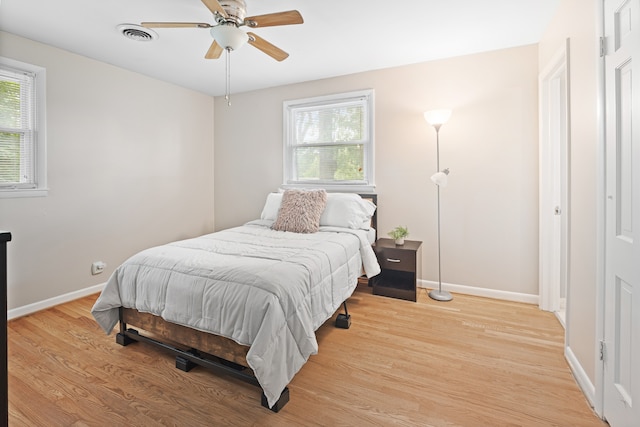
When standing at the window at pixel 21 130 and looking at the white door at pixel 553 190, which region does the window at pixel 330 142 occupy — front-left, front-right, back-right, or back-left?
front-left

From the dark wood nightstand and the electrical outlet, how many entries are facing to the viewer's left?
0

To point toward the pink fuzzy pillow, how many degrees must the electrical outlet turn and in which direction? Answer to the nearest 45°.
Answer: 0° — it already faces it

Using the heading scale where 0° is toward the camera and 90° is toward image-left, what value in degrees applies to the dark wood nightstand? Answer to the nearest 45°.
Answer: approximately 0°

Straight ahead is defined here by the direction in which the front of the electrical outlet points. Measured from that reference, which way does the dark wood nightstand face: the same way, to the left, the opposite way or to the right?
to the right

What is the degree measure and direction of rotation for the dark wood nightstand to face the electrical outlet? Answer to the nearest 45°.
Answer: approximately 90° to its right

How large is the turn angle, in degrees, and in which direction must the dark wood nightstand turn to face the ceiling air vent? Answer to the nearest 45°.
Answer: approximately 45° to its right

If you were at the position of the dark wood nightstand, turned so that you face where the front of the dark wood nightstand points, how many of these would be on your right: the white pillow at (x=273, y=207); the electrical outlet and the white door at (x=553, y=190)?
2

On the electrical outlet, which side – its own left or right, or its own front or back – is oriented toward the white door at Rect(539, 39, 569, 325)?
front

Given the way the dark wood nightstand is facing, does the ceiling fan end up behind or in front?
in front

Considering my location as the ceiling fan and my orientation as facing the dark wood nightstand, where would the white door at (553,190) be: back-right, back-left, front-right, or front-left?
front-right
